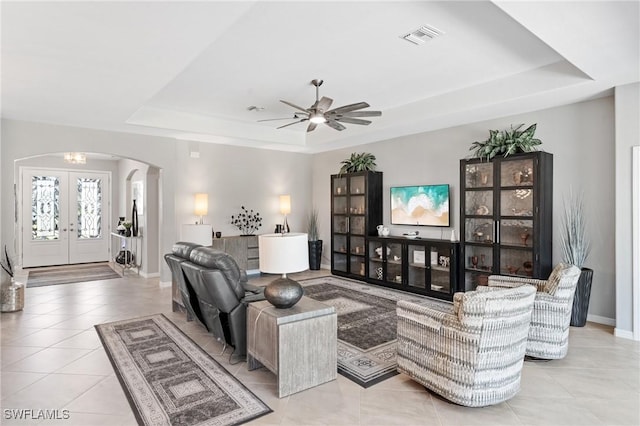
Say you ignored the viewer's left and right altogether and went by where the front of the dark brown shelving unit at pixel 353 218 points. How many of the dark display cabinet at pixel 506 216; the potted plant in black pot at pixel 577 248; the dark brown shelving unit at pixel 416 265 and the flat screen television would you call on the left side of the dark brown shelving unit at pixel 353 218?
4

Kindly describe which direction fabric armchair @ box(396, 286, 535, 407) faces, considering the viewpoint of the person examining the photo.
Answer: facing away from the viewer and to the left of the viewer

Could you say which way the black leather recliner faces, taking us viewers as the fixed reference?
facing away from the viewer and to the right of the viewer

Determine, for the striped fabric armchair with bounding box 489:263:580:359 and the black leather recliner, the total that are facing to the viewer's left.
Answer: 1

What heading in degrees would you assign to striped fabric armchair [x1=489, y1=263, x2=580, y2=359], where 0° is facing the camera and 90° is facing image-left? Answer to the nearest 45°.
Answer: approximately 90°

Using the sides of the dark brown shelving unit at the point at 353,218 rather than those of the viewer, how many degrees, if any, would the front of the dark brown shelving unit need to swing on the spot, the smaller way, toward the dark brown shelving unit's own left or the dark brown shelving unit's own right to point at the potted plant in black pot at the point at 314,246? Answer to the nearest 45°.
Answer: approximately 90° to the dark brown shelving unit's own right

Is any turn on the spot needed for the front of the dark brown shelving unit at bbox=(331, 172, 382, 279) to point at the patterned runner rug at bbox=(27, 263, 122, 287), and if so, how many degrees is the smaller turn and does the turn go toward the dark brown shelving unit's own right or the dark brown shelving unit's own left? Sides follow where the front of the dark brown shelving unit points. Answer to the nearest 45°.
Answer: approximately 45° to the dark brown shelving unit's own right

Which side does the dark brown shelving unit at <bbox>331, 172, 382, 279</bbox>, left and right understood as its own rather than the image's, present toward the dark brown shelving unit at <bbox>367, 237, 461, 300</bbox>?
left

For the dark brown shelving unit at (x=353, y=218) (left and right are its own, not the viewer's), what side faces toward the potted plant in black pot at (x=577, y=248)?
left

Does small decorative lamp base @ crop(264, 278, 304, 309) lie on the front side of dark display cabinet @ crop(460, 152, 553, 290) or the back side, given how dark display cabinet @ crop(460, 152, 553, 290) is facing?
on the front side

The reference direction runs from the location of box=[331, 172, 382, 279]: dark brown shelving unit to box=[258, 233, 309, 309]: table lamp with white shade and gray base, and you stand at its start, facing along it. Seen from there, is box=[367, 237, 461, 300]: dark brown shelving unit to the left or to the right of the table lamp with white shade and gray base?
left

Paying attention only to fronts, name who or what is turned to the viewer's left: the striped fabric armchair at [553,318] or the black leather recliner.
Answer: the striped fabric armchair

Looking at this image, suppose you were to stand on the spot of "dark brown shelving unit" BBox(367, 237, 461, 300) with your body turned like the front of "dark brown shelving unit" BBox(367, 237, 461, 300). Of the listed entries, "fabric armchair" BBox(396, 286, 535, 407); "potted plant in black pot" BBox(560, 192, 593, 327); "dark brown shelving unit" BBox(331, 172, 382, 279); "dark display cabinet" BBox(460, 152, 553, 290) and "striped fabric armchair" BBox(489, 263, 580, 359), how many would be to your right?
1
